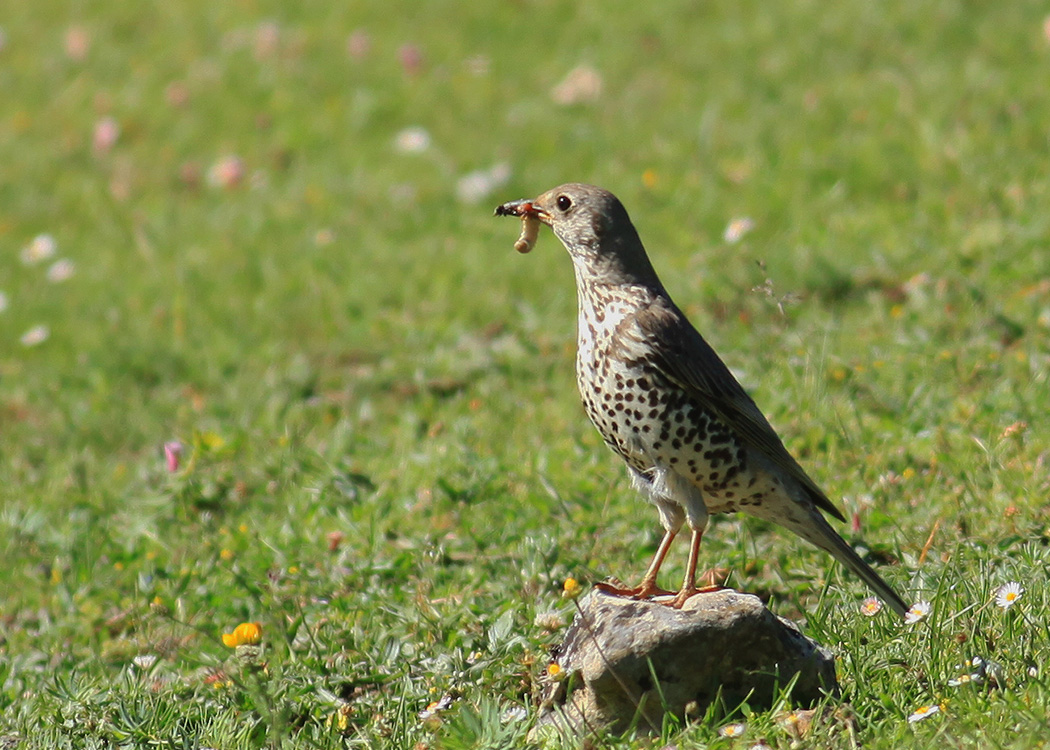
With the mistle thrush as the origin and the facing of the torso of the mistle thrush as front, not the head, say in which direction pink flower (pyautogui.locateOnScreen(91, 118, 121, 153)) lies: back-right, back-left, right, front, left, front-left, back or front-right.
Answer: front-right

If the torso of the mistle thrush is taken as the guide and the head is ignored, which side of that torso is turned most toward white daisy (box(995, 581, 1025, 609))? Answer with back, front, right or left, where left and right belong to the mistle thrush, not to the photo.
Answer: back

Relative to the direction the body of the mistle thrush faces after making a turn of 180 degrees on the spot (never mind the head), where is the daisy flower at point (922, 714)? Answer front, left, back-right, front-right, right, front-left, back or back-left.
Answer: front-right

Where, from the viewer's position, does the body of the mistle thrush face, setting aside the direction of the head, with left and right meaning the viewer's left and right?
facing to the left of the viewer

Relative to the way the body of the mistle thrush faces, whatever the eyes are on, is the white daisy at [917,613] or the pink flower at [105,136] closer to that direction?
the pink flower

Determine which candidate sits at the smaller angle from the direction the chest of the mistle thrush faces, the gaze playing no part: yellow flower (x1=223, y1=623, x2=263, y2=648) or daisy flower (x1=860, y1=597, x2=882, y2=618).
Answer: the yellow flower

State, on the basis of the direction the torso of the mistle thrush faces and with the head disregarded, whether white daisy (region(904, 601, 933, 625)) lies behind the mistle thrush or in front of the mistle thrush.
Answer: behind
